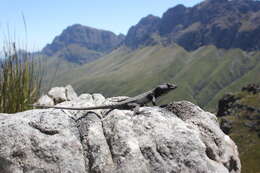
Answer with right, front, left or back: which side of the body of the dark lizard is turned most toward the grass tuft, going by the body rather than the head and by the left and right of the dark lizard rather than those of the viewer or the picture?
back

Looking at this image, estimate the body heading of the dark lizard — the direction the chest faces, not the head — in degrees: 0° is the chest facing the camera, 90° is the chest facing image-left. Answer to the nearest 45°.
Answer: approximately 270°
